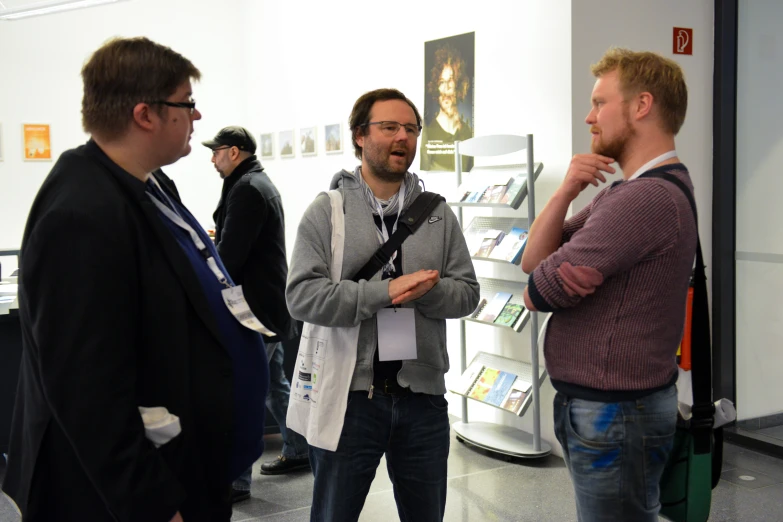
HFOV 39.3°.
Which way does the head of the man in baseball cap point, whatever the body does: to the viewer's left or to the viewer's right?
to the viewer's left

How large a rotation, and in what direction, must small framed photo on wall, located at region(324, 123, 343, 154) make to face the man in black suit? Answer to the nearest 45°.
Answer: approximately 45° to its left

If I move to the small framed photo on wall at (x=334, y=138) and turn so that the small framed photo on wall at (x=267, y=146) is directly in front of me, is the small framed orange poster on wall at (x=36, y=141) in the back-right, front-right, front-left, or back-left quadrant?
front-left

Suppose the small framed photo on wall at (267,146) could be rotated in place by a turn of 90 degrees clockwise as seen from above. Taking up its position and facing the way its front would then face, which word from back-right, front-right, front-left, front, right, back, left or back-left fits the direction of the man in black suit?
back-left

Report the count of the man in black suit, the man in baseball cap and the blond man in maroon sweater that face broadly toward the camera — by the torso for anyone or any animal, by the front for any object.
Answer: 0

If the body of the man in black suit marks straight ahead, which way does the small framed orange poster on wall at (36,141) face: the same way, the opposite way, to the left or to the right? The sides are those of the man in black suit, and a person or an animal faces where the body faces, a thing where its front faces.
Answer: to the right

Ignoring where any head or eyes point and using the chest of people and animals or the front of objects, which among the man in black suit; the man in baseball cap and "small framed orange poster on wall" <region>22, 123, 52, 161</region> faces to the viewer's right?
the man in black suit

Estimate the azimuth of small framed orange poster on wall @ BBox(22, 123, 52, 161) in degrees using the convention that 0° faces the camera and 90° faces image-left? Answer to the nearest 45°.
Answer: approximately 0°

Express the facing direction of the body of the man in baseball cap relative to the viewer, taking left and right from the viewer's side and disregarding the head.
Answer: facing to the left of the viewer

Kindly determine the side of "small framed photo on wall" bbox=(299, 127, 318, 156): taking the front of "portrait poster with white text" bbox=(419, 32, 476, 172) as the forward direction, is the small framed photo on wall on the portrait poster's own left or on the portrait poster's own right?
on the portrait poster's own right

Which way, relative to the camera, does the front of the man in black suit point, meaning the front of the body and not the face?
to the viewer's right

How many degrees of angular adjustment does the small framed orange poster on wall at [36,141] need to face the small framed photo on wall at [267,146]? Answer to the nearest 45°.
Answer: approximately 90° to its left

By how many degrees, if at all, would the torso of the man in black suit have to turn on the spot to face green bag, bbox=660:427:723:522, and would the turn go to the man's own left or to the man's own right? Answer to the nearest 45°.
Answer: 0° — they already face it

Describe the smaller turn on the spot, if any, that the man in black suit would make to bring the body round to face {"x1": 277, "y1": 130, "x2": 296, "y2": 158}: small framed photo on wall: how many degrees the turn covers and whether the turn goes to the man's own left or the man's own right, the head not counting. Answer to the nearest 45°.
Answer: approximately 90° to the man's own left

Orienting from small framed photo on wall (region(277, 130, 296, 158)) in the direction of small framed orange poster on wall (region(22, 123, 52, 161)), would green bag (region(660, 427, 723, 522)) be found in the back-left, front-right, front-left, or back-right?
back-left

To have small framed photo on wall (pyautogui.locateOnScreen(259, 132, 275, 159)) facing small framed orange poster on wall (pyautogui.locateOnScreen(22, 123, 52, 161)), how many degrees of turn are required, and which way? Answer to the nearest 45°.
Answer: approximately 45° to its right

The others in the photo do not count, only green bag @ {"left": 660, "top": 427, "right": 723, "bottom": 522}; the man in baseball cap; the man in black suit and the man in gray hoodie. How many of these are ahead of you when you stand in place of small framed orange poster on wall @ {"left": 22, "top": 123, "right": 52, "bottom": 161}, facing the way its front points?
4

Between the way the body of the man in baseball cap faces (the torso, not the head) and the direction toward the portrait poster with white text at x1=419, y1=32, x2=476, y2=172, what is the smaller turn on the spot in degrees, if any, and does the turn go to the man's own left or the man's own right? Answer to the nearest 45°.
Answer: approximately 135° to the man's own right

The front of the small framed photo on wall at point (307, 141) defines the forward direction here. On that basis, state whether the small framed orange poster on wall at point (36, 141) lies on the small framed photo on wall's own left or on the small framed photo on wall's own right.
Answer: on the small framed photo on wall's own right

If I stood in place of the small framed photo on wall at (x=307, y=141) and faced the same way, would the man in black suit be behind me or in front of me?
in front

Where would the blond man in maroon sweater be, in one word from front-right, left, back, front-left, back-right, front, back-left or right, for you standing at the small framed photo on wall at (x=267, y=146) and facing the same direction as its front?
front-left

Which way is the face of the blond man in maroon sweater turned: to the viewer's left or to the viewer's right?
to the viewer's left

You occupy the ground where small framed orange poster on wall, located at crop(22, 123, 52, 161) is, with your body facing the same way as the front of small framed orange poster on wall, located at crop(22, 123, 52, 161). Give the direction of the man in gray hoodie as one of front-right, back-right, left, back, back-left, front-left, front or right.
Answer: front
